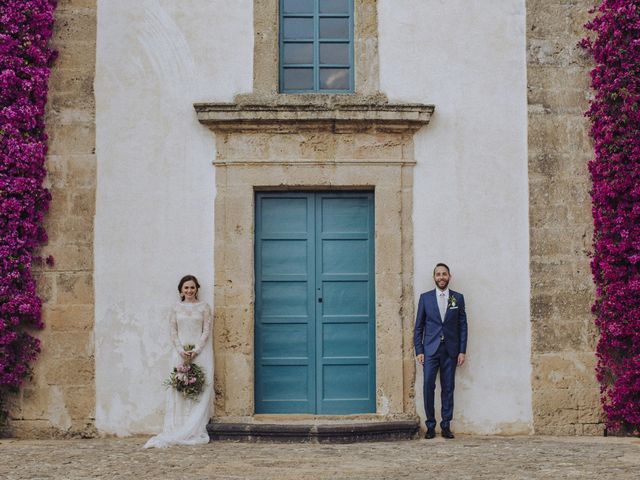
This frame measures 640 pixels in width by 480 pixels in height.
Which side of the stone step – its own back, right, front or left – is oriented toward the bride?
right

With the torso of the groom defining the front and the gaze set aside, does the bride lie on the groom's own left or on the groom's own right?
on the groom's own right

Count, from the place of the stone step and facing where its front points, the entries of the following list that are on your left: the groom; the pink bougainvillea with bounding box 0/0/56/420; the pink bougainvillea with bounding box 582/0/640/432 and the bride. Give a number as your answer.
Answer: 2

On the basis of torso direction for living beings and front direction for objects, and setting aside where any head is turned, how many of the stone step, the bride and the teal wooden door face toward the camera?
3

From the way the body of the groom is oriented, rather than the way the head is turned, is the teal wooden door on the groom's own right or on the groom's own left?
on the groom's own right

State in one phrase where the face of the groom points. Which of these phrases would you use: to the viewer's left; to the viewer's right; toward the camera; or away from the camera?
toward the camera

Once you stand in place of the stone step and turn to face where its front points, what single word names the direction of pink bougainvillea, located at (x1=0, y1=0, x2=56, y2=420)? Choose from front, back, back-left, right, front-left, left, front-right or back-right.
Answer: right

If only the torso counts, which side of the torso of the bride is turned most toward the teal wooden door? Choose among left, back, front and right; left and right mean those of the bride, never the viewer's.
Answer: left

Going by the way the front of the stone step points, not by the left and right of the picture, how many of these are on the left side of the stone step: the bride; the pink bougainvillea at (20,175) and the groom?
1

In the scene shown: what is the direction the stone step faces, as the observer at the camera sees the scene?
facing the viewer

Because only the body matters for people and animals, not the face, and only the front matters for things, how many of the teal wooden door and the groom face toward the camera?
2

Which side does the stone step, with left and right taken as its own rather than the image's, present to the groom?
left

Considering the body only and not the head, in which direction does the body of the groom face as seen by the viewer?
toward the camera

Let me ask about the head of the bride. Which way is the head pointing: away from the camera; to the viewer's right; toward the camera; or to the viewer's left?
toward the camera

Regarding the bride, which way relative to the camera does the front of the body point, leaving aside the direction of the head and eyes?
toward the camera

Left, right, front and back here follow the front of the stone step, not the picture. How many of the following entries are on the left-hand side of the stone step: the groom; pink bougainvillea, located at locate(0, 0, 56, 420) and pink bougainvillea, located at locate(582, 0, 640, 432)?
2

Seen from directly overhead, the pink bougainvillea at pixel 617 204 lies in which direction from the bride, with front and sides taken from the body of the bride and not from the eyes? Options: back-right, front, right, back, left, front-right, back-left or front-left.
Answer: left
